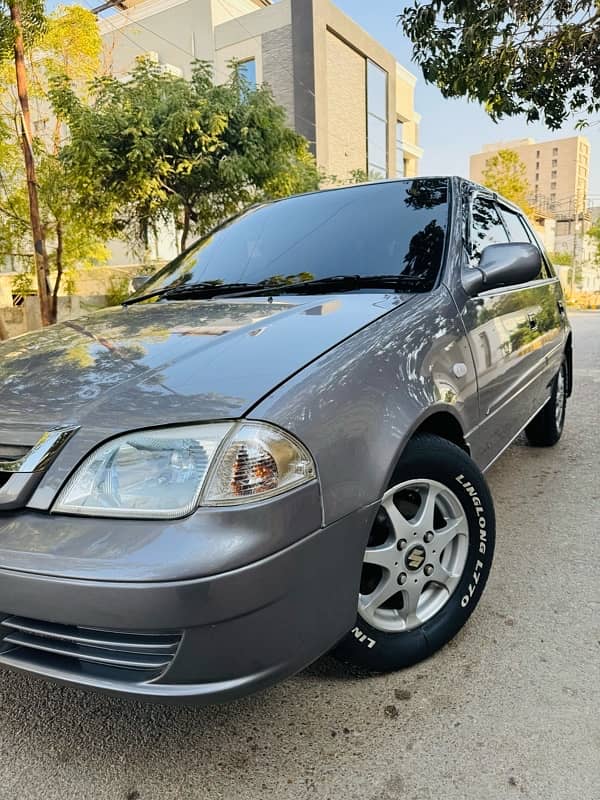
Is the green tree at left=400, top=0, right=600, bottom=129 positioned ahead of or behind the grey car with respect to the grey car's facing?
behind

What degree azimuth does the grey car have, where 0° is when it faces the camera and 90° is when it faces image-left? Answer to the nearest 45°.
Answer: approximately 45°

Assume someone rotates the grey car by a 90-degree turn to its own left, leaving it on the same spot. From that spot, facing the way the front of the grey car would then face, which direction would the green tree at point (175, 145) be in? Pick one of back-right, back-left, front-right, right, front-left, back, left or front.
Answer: back-left

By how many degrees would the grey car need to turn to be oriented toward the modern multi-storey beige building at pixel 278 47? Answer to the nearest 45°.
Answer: approximately 135° to its right

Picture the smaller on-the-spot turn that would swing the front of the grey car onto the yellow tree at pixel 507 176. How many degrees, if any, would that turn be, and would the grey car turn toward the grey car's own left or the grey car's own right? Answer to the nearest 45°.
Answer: approximately 135° to the grey car's own right

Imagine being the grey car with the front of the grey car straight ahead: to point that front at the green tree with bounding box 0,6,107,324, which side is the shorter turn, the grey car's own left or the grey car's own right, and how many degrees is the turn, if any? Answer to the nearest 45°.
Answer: approximately 135° to the grey car's own right
